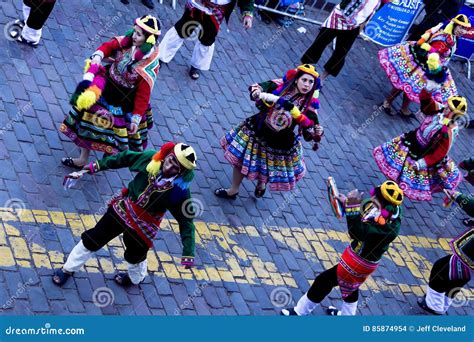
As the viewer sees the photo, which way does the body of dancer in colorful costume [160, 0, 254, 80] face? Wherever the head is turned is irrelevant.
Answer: toward the camera

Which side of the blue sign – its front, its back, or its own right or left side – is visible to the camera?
front

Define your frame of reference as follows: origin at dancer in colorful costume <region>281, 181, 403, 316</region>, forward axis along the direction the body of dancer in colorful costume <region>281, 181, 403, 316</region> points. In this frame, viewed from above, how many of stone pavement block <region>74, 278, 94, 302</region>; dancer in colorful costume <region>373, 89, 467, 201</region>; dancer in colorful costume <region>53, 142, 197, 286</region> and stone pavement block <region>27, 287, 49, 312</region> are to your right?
1

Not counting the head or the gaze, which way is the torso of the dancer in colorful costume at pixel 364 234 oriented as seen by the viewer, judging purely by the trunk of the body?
to the viewer's left

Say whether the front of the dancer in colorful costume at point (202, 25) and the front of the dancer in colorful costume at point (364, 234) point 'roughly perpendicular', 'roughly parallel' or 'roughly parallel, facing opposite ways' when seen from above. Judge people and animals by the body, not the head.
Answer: roughly perpendicular

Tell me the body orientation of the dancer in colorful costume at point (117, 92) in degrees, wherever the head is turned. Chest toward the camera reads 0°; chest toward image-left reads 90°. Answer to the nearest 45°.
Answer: approximately 45°

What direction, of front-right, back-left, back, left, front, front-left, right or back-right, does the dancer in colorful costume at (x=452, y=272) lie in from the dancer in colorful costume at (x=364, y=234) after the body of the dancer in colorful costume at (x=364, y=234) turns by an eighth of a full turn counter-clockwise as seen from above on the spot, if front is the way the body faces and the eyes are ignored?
back

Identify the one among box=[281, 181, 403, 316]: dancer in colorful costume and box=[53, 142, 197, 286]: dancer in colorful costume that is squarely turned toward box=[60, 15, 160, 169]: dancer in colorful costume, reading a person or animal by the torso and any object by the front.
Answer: box=[281, 181, 403, 316]: dancer in colorful costume

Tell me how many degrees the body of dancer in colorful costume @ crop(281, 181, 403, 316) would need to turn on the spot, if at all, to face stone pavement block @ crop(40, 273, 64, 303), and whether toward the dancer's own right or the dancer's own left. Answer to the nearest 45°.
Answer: approximately 45° to the dancer's own left

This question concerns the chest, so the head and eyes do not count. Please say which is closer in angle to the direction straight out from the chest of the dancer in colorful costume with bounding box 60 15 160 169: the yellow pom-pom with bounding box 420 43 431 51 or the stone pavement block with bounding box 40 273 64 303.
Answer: the stone pavement block

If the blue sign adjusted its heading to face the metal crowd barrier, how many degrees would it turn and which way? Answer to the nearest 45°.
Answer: approximately 90° to its right
